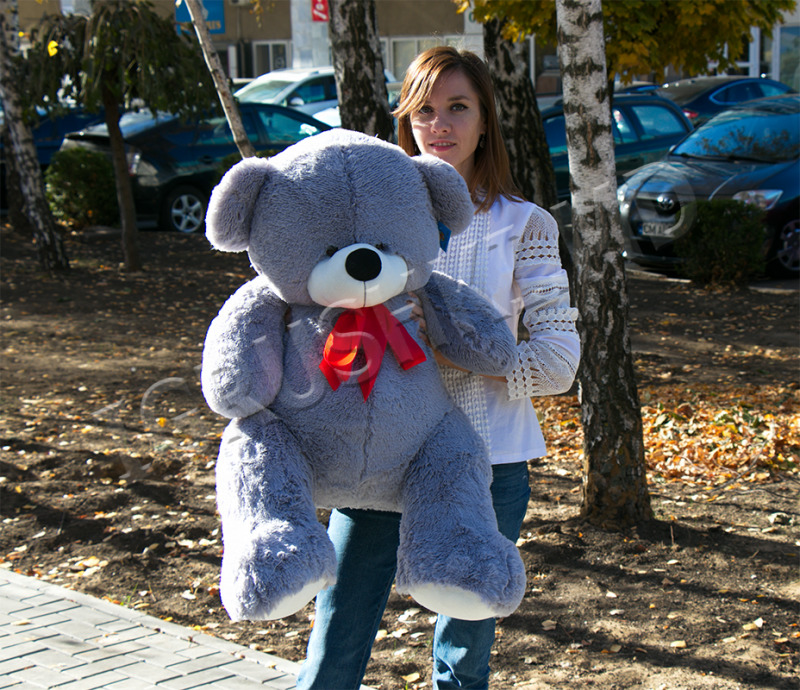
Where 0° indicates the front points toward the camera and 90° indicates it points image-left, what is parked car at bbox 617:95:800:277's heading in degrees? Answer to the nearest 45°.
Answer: approximately 45°

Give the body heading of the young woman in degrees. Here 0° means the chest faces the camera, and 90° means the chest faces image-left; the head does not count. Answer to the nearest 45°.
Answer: approximately 45°

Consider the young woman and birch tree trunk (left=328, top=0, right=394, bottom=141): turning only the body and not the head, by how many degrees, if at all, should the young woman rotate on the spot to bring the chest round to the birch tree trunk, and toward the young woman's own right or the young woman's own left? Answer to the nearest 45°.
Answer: approximately 135° to the young woman's own right

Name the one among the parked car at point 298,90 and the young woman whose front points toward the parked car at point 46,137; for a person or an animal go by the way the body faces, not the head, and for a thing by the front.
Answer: the parked car at point 298,90

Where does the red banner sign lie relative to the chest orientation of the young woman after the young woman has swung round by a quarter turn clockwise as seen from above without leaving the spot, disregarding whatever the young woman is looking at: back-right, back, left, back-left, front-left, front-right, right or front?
front-right

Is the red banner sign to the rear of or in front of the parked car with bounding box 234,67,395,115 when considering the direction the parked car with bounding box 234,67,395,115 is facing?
to the rear

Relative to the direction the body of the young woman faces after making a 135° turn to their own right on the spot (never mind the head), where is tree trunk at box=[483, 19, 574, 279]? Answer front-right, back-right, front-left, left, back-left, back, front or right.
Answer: front

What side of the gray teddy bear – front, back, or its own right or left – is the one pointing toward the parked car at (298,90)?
back
